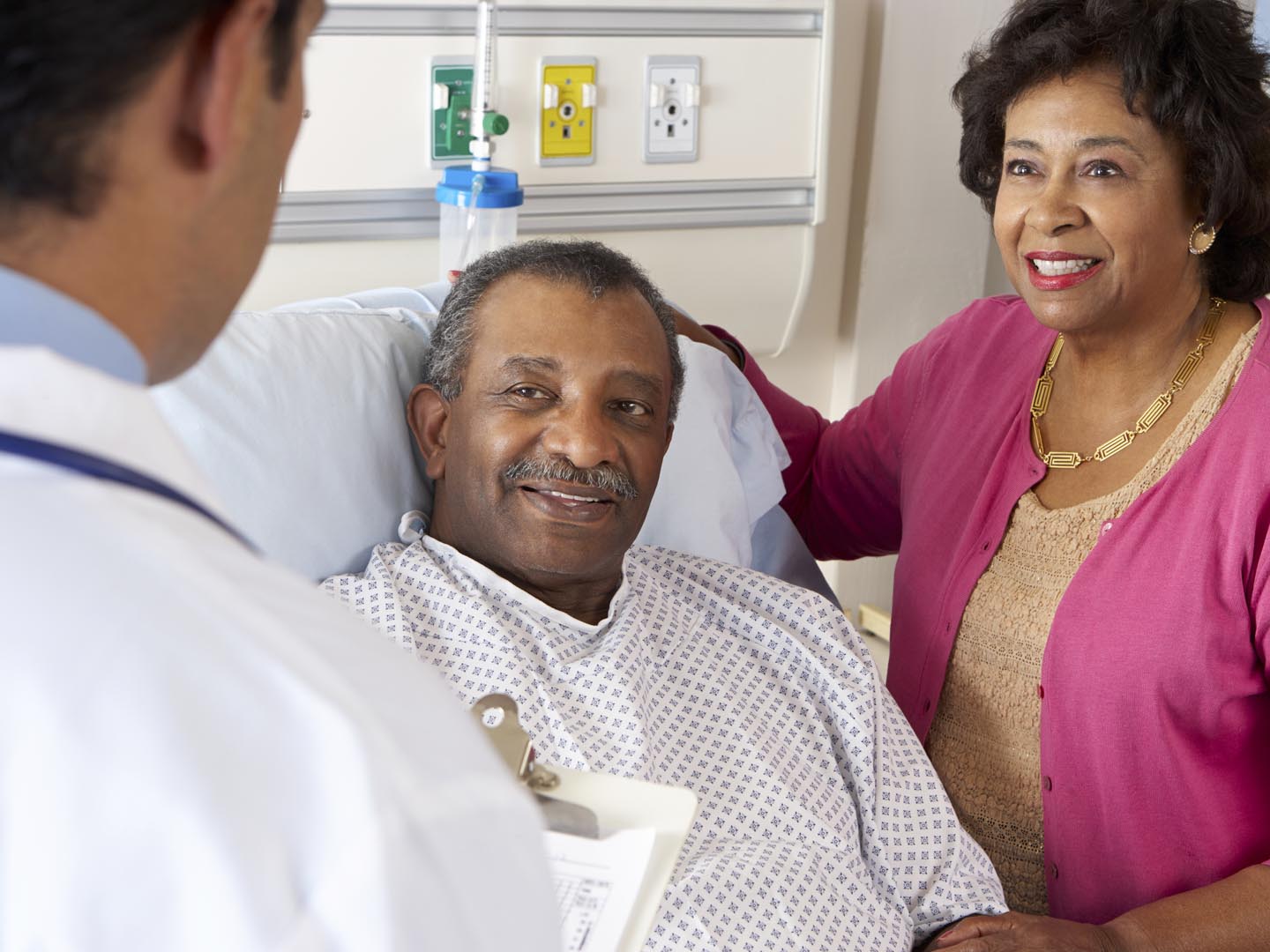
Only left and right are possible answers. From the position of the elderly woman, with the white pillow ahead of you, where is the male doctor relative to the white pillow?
left

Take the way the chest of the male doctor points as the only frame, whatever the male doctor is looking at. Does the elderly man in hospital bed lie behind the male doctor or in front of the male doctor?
in front

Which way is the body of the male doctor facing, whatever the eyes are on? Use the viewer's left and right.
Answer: facing away from the viewer and to the right of the viewer

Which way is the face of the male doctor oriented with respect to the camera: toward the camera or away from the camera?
away from the camera

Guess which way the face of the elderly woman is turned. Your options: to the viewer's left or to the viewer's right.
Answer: to the viewer's left

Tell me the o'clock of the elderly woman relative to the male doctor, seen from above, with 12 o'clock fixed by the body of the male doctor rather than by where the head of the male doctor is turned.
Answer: The elderly woman is roughly at 12 o'clock from the male doctor.

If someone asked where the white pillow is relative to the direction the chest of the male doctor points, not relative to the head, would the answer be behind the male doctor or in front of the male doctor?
in front

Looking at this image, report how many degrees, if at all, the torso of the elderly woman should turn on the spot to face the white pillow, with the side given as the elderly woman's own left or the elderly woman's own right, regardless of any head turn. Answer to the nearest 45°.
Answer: approximately 45° to the elderly woman's own right
